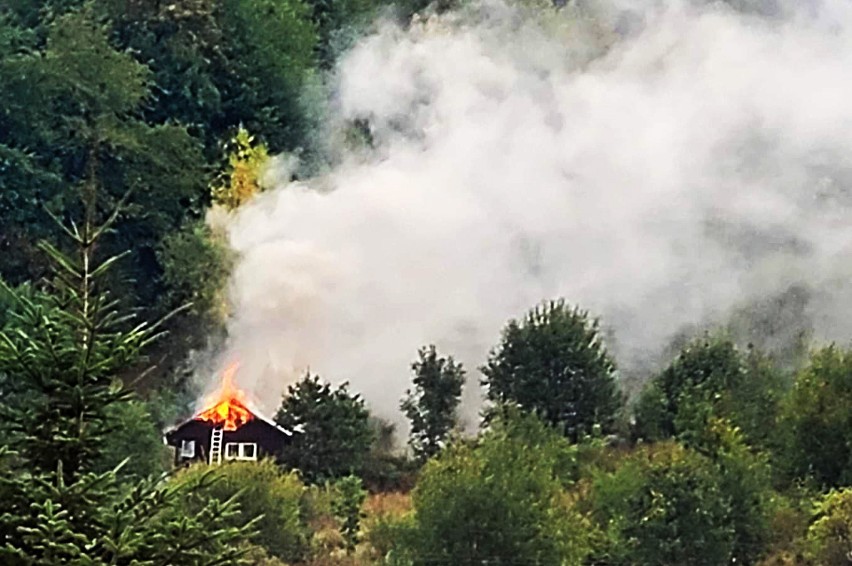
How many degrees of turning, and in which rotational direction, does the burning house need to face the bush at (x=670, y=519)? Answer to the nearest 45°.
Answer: approximately 45° to its left

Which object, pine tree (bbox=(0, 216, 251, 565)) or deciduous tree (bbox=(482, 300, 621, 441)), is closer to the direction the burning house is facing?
the pine tree

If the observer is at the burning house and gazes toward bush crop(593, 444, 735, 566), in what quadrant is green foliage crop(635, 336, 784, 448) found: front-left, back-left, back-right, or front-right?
front-left

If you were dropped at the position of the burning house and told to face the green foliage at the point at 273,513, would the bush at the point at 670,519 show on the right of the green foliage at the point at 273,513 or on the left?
left

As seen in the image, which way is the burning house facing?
toward the camera

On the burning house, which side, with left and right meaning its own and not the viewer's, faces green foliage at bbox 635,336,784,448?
left

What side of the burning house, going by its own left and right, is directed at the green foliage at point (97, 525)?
front

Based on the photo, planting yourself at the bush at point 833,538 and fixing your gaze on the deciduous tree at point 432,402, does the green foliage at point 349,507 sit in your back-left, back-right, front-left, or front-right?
front-left

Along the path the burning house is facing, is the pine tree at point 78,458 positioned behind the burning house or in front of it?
in front

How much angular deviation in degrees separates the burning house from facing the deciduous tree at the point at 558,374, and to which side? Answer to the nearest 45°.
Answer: approximately 90° to its left

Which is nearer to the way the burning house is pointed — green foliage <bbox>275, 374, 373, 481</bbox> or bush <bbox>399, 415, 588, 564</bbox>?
the bush

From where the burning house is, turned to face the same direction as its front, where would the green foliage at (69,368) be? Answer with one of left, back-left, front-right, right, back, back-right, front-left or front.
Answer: front

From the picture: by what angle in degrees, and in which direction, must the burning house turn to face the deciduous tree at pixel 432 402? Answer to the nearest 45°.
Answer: approximately 90° to its left

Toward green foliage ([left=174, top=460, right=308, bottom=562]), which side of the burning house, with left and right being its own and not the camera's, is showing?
front
